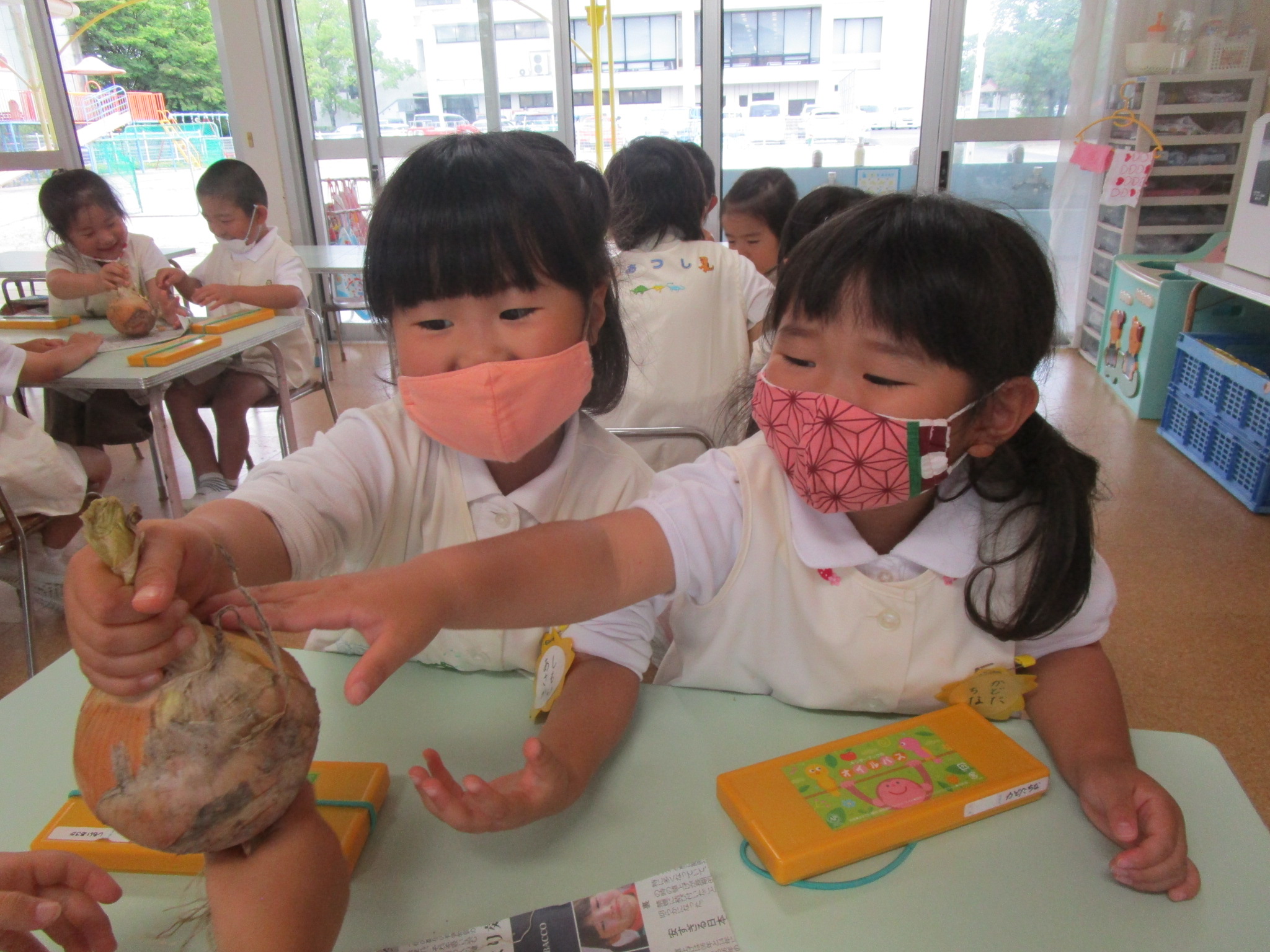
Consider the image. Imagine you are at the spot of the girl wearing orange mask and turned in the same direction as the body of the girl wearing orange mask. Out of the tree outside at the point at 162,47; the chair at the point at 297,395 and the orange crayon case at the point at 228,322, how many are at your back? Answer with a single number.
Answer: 3

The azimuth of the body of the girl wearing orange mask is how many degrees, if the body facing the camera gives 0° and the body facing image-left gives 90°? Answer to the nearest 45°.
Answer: approximately 0°

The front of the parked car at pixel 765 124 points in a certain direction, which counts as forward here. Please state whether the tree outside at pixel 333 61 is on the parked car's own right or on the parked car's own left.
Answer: on the parked car's own right

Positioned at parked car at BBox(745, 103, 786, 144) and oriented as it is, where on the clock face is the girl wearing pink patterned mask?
The girl wearing pink patterned mask is roughly at 12 o'clock from the parked car.

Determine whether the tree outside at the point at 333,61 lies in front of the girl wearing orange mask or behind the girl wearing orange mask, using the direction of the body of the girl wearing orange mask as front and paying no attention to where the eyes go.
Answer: behind

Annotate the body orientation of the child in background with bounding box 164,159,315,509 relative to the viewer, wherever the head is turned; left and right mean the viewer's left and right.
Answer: facing the viewer and to the left of the viewer

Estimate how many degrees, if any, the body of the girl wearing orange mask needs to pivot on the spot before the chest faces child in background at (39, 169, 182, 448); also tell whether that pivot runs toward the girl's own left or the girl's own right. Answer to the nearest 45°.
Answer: approximately 180°

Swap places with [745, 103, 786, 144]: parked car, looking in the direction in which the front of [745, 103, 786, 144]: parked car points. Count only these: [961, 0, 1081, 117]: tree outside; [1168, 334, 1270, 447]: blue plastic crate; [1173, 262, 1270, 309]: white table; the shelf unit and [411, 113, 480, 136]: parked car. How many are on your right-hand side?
1

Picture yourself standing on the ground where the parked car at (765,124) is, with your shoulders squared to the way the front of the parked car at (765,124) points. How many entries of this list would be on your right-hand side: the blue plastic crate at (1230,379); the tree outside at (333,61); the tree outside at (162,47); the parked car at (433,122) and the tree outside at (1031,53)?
3
